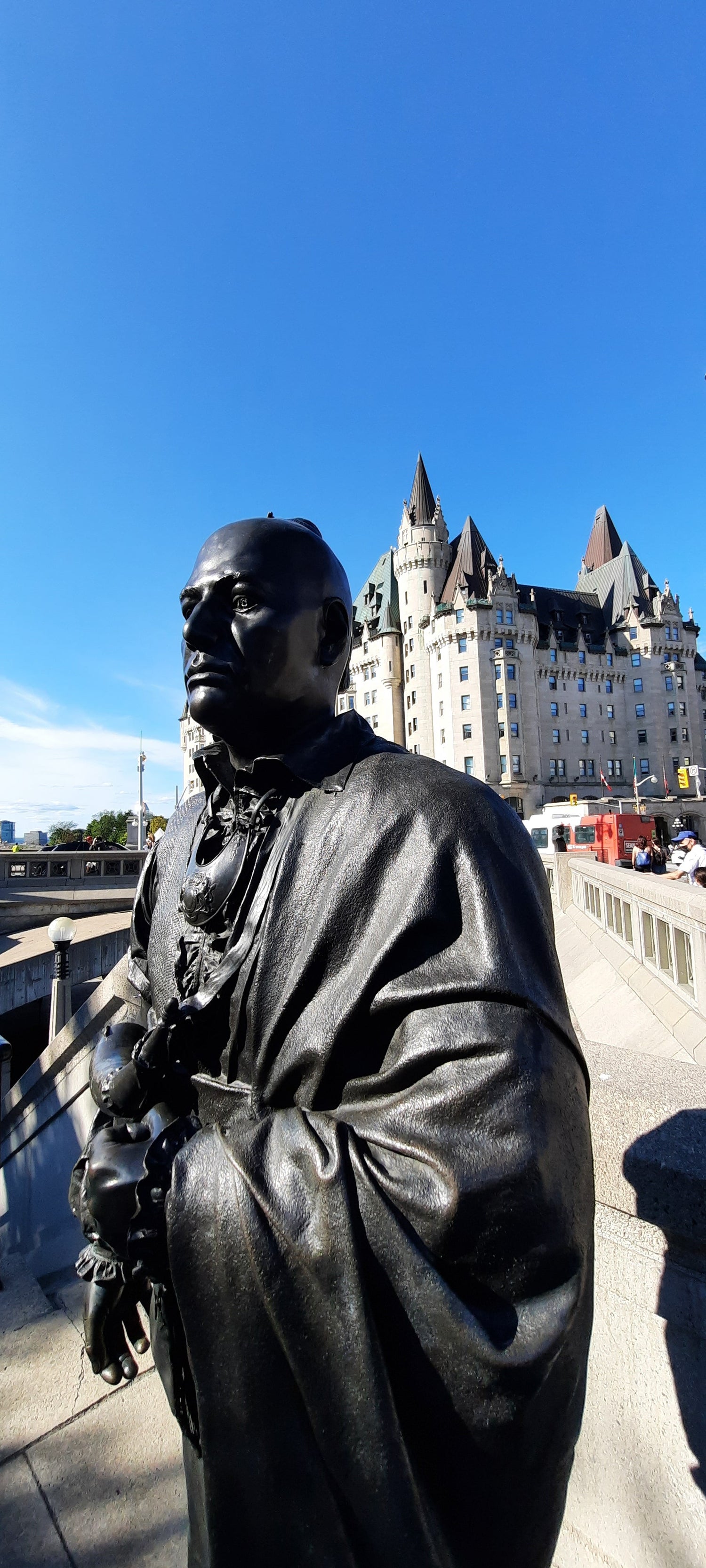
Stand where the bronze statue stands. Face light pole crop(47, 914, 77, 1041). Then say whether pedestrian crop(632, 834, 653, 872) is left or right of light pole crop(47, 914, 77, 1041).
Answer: right

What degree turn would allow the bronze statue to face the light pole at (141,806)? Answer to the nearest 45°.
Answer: approximately 135° to its right

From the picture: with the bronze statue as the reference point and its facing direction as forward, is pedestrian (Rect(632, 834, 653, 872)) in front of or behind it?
behind

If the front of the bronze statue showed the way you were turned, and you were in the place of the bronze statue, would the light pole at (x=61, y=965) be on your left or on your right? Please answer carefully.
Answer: on your right

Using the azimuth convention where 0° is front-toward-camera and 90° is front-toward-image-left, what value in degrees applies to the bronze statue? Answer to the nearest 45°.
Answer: approximately 45°
